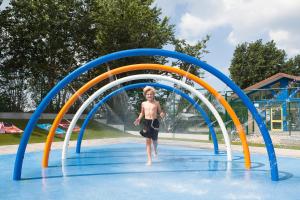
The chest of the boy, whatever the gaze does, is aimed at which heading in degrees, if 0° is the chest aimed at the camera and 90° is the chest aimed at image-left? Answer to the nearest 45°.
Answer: approximately 0°

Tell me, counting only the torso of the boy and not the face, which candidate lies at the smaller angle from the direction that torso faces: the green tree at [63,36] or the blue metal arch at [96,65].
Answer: the blue metal arch

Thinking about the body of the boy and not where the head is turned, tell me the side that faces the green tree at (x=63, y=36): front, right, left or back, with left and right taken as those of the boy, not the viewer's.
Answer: back

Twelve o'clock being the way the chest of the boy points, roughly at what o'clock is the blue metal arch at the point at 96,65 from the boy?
The blue metal arch is roughly at 1 o'clock from the boy.

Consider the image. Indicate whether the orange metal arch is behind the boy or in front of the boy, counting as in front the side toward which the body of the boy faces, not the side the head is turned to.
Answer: in front

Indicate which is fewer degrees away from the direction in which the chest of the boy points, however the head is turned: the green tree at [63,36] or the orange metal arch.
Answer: the orange metal arch
